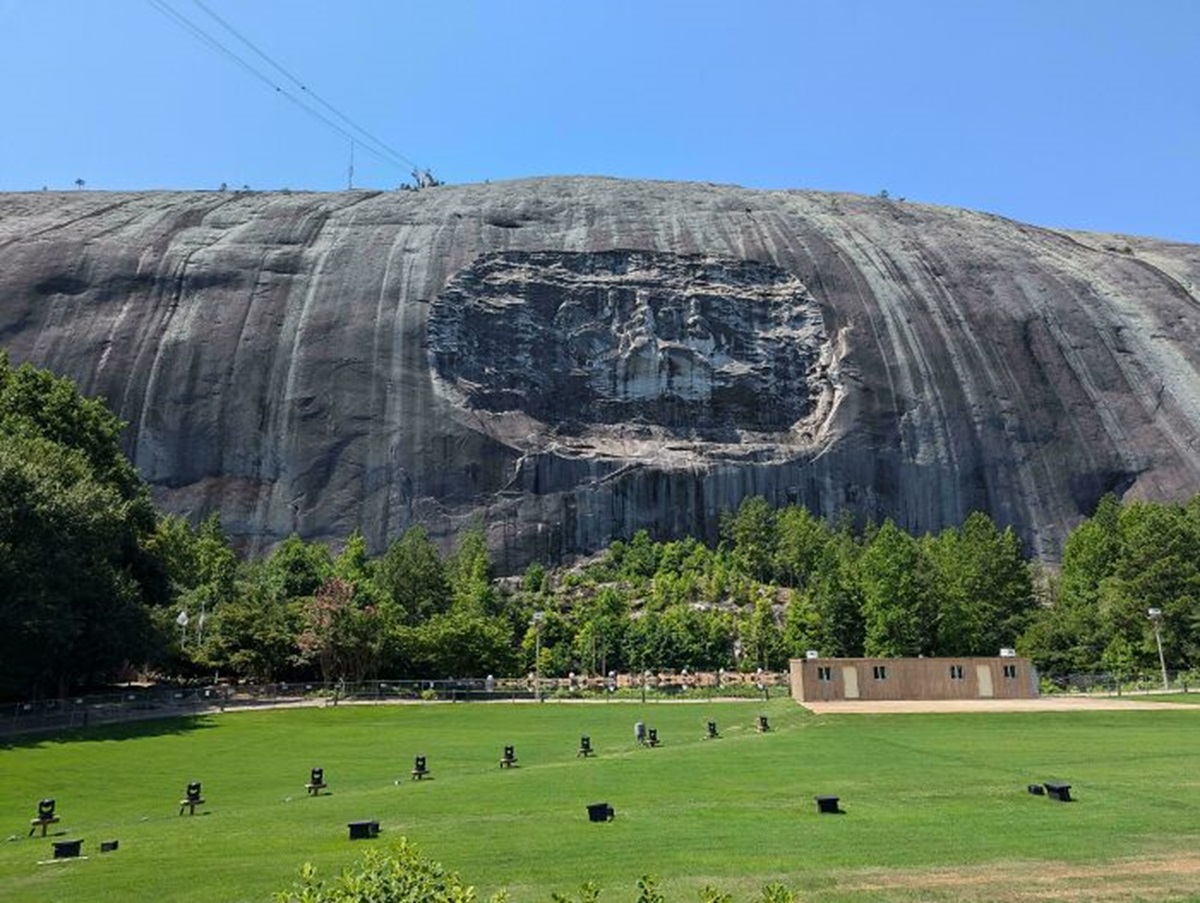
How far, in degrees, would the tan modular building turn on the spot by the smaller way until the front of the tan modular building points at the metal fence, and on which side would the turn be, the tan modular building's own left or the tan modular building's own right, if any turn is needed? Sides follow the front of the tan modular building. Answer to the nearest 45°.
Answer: approximately 90° to the tan modular building's own right

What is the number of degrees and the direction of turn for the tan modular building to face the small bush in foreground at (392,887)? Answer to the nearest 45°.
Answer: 0° — it already faces it

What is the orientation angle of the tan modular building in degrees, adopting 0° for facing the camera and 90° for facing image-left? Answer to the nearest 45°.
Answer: approximately 0°

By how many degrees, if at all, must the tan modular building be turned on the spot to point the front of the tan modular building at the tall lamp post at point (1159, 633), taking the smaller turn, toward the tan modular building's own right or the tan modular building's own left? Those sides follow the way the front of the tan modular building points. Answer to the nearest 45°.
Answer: approximately 135° to the tan modular building's own left

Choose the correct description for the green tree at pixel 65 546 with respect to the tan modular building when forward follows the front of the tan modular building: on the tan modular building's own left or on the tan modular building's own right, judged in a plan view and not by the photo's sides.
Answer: on the tan modular building's own right
